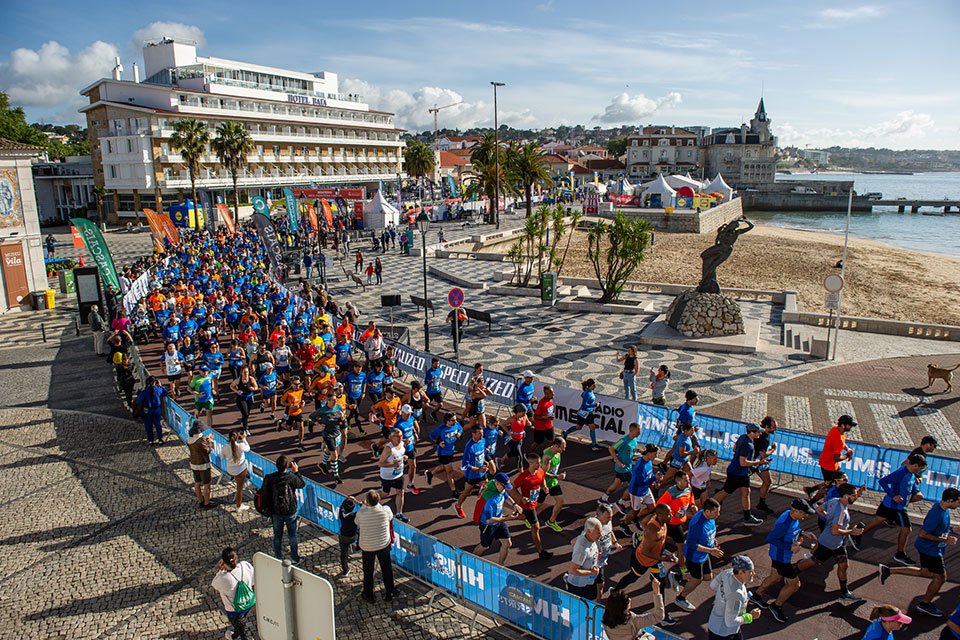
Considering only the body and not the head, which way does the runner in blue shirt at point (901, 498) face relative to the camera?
to the viewer's right

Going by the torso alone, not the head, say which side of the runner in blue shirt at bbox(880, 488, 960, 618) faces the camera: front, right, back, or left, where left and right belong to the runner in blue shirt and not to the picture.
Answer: right

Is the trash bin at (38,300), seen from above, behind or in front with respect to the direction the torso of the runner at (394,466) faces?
behind

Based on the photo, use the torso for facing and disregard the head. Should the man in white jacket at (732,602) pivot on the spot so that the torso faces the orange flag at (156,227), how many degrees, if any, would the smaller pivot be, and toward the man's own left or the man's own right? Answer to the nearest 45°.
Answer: approximately 135° to the man's own left

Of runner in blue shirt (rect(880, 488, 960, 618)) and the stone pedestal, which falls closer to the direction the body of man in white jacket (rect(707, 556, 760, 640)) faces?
the runner in blue shirt

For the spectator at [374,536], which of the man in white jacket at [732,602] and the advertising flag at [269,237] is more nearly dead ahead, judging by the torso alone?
the advertising flag

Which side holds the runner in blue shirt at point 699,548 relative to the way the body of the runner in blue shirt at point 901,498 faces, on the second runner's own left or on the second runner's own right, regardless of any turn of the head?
on the second runner's own right

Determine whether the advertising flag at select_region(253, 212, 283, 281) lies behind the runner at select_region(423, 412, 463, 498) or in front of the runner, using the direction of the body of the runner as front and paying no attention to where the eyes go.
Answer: behind

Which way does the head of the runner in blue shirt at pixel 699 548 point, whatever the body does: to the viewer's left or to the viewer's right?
to the viewer's right

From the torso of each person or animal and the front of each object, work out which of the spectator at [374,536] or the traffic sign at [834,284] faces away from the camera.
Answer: the spectator

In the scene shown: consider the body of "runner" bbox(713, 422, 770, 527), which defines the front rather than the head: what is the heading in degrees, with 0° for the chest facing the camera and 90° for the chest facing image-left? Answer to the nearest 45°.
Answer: approximately 270°

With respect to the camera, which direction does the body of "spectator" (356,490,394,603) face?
away from the camera

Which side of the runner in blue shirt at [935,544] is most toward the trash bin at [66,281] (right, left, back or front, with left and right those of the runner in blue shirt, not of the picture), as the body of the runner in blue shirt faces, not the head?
back

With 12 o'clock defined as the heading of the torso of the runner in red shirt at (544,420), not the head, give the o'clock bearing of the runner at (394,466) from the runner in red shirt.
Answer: The runner is roughly at 3 o'clock from the runner in red shirt.
